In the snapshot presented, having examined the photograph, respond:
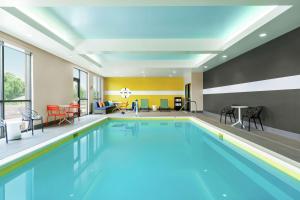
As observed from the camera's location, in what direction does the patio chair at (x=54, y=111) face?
facing away from the viewer and to the right of the viewer

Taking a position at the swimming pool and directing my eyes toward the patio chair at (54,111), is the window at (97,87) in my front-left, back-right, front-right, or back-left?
front-right

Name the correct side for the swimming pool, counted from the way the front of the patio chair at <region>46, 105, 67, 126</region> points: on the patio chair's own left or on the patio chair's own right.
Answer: on the patio chair's own right

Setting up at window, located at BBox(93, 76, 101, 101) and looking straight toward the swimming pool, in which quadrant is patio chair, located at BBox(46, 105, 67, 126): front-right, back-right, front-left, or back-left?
front-right

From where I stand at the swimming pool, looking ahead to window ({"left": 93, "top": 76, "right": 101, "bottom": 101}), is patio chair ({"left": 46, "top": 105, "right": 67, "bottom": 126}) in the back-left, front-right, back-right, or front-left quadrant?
front-left
